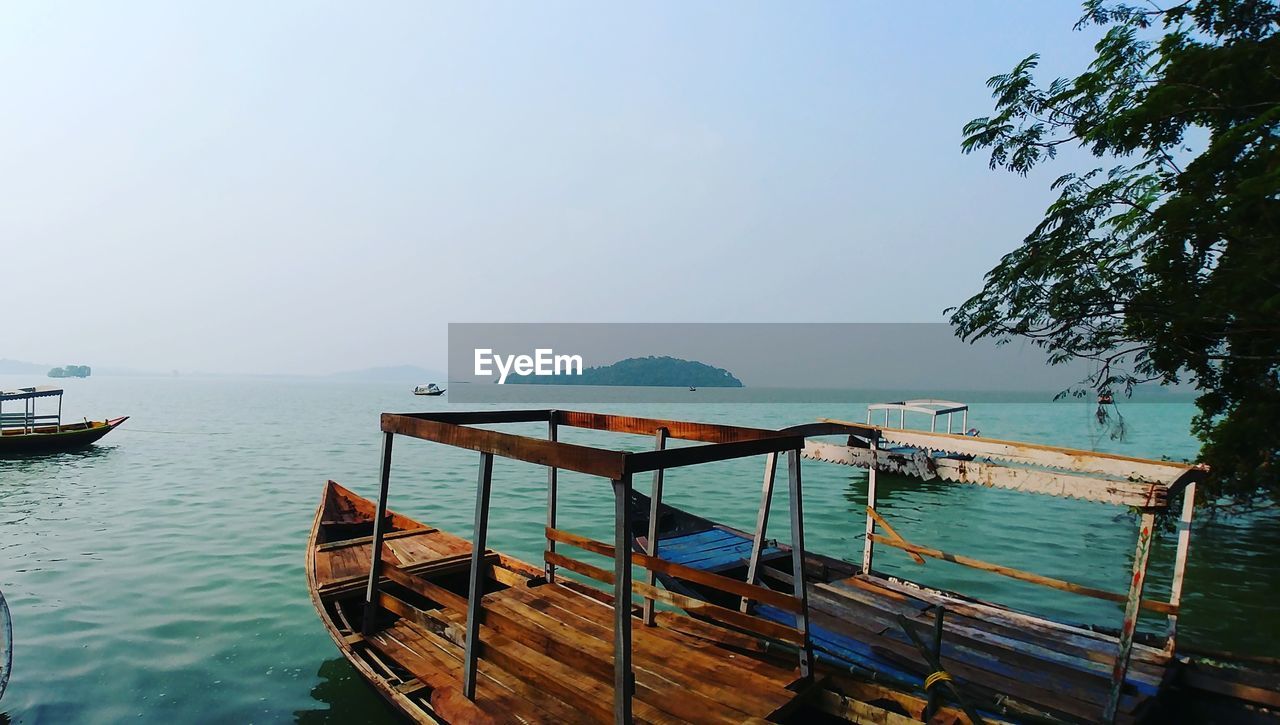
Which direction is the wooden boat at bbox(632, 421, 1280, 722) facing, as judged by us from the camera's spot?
facing away from the viewer and to the left of the viewer

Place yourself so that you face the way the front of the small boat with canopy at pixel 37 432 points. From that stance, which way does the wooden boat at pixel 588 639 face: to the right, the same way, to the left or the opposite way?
to the left

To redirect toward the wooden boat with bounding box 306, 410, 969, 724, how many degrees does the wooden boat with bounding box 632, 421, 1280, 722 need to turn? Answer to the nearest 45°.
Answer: approximately 90° to its left

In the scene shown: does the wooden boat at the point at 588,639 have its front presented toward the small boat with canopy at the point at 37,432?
yes

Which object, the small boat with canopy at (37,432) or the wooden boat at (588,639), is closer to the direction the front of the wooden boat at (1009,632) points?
the small boat with canopy

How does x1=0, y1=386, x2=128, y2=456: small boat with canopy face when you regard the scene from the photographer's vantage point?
facing to the right of the viewer

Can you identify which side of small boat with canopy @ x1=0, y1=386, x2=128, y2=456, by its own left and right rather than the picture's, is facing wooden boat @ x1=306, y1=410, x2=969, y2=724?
right

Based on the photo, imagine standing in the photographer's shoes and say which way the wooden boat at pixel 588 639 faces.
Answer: facing away from the viewer and to the left of the viewer
